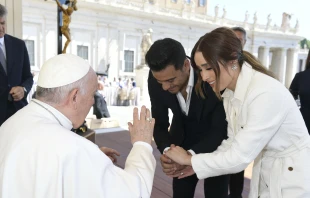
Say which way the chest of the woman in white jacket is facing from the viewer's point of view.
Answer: to the viewer's left

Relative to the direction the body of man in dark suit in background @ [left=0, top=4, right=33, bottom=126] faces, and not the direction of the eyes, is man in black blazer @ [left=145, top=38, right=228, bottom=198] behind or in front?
in front

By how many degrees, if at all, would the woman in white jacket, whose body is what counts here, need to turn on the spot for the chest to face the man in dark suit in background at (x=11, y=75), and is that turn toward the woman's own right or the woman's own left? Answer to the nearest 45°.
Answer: approximately 45° to the woman's own right

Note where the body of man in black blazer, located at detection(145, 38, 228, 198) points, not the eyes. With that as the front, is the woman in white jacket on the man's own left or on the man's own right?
on the man's own left

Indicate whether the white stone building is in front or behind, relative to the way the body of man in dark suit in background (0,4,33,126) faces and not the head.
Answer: behind

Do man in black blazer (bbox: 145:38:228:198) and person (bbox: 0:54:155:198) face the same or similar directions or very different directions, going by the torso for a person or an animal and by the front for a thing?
very different directions

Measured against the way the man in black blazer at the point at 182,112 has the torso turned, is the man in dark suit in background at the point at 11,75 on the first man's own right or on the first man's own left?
on the first man's own right

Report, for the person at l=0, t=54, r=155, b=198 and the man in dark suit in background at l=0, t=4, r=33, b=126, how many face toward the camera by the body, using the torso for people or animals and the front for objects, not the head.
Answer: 1

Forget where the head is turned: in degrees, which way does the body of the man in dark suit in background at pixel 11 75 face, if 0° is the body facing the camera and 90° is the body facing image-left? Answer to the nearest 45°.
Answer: approximately 0°

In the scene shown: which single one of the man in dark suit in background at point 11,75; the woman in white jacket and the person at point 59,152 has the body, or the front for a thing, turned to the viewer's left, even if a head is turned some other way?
the woman in white jacket

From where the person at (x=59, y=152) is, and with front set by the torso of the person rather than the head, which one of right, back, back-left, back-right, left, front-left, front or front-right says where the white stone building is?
front-left

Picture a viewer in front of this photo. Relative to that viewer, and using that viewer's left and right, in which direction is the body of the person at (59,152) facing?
facing away from the viewer and to the right of the viewer
